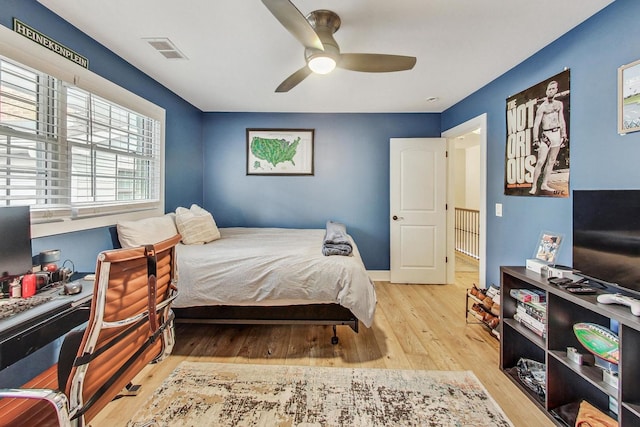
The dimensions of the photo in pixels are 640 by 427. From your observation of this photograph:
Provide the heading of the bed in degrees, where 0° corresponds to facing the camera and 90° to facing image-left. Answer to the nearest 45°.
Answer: approximately 270°

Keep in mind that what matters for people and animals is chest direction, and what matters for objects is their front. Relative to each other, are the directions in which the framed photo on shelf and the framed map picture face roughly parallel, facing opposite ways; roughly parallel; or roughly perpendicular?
roughly perpendicular

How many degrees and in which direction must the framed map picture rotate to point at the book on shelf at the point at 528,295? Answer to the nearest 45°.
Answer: approximately 45° to its left

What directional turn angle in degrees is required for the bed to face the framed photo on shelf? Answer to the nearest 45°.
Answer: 0° — it already faces it

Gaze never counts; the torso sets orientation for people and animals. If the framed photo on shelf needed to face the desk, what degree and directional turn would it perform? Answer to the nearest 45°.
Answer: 0° — it already faces it

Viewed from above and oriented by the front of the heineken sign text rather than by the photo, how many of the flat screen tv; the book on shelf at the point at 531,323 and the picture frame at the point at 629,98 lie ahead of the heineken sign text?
3

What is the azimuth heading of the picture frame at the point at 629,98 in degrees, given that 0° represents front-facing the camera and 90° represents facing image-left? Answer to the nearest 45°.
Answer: approximately 45°

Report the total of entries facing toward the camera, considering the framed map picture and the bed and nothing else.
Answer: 1
